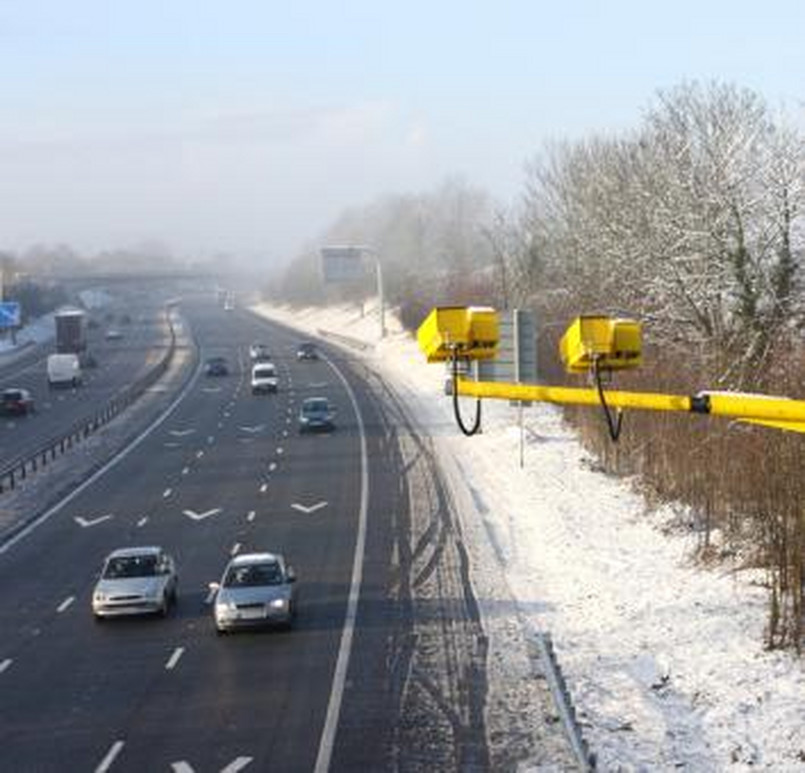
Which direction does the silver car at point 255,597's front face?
toward the camera

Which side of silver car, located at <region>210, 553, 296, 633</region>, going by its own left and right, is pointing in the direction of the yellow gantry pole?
front

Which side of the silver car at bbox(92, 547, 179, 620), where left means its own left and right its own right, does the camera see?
front

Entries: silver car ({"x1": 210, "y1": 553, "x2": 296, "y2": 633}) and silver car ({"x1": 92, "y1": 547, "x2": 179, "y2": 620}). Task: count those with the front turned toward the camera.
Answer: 2

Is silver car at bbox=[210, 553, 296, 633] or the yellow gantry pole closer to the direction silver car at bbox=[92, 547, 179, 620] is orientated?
the yellow gantry pole

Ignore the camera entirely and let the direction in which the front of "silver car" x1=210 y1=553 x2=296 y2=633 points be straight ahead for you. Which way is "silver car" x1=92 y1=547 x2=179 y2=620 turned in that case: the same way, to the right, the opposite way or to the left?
the same way

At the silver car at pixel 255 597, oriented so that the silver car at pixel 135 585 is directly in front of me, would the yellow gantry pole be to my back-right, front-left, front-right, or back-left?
back-left

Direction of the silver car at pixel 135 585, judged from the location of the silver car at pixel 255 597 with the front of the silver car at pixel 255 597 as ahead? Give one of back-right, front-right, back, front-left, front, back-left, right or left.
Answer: back-right

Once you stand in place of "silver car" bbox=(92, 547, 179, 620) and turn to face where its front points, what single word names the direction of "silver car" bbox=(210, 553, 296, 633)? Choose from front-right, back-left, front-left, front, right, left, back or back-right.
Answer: front-left

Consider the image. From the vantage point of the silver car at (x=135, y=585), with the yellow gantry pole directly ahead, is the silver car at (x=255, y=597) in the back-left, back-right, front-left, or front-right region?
front-left

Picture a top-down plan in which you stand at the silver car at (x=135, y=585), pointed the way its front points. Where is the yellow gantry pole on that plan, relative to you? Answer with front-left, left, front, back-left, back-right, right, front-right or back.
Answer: front

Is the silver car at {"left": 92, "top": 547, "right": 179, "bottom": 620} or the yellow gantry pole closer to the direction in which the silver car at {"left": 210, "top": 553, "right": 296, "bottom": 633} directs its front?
the yellow gantry pole
